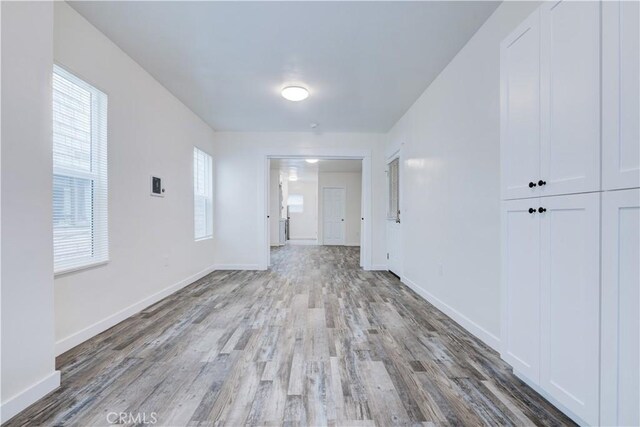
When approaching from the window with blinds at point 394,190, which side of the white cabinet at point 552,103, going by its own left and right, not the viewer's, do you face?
right

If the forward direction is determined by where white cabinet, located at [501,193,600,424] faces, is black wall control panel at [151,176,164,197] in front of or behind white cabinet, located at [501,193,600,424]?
in front

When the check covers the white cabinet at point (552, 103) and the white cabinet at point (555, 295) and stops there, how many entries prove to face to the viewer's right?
0

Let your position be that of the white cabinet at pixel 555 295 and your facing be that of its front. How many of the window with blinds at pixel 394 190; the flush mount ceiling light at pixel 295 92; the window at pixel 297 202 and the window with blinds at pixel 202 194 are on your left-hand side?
0

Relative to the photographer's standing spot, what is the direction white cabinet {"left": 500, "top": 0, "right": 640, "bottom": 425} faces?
facing the viewer and to the left of the viewer

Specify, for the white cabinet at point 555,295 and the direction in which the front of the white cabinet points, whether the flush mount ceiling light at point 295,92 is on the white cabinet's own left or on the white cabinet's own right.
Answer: on the white cabinet's own right

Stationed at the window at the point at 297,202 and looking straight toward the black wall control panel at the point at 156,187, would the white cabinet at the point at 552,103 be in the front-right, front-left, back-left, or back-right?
front-left

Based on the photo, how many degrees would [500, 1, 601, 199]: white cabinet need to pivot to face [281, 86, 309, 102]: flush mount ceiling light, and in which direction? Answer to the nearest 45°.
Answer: approximately 45° to its right

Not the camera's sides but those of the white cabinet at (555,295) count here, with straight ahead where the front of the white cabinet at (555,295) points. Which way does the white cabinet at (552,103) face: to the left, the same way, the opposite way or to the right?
the same way

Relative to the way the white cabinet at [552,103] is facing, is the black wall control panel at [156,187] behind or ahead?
ahead
